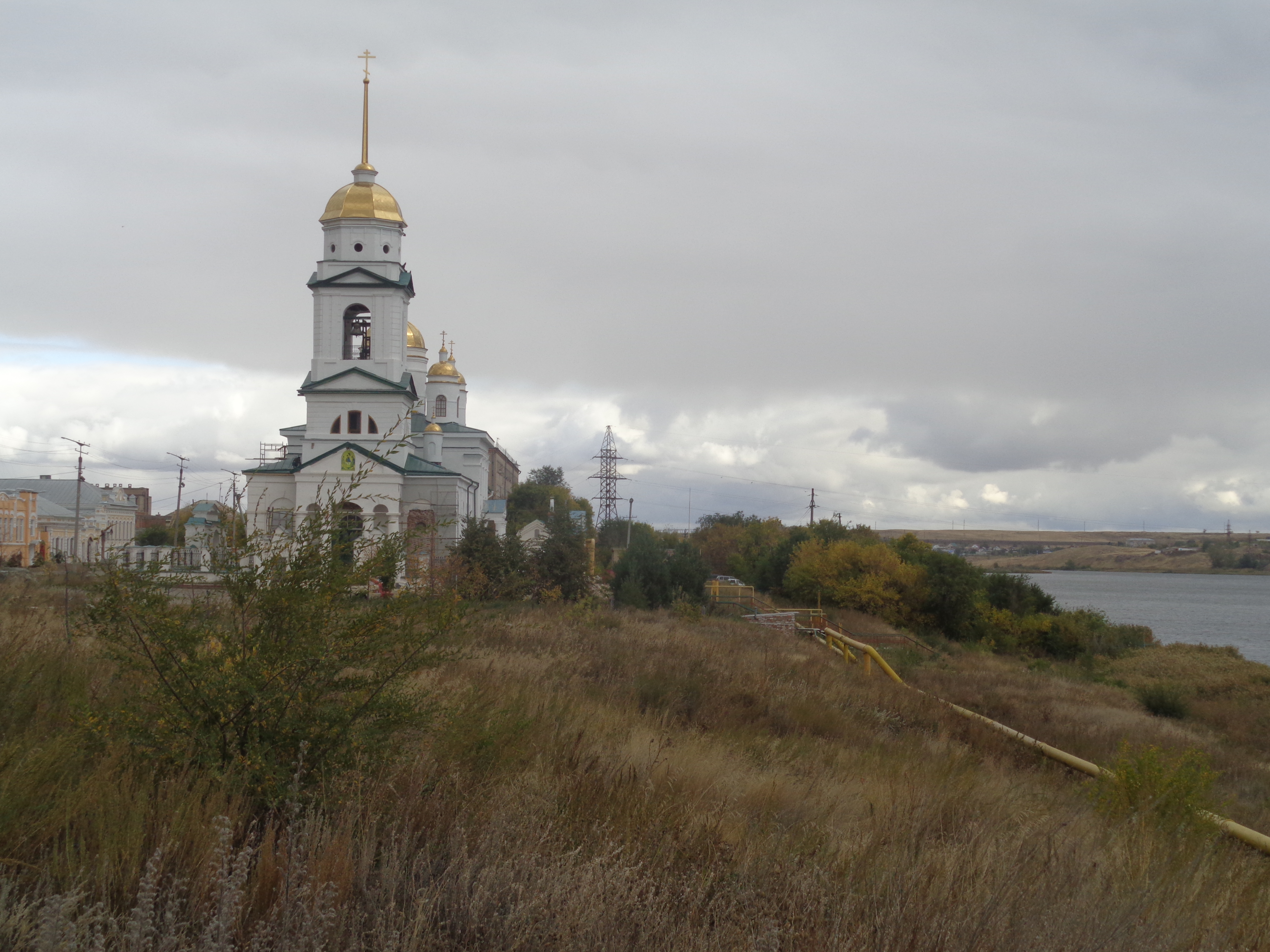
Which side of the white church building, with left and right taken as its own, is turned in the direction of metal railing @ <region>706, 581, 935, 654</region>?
left

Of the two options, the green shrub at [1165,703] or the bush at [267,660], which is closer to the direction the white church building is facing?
the bush

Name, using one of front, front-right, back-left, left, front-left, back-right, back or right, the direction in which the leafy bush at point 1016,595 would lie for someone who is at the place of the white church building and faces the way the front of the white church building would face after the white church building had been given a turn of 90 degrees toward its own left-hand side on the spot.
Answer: front

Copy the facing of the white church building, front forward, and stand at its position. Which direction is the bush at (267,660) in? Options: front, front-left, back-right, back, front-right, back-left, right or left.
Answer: front

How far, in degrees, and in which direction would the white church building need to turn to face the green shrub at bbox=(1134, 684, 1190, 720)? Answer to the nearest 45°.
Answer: approximately 45° to its left

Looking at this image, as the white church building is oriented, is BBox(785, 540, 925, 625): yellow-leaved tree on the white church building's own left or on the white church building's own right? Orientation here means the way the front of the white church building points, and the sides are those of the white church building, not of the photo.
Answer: on the white church building's own left

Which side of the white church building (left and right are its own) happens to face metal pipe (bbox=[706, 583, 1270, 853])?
front

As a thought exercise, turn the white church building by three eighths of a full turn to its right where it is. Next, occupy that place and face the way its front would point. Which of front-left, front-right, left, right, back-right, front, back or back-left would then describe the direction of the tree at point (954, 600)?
back-right

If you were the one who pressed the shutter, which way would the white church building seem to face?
facing the viewer

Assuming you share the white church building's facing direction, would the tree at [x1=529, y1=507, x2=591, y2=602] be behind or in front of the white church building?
in front

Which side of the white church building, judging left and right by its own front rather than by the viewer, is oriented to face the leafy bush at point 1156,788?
front
